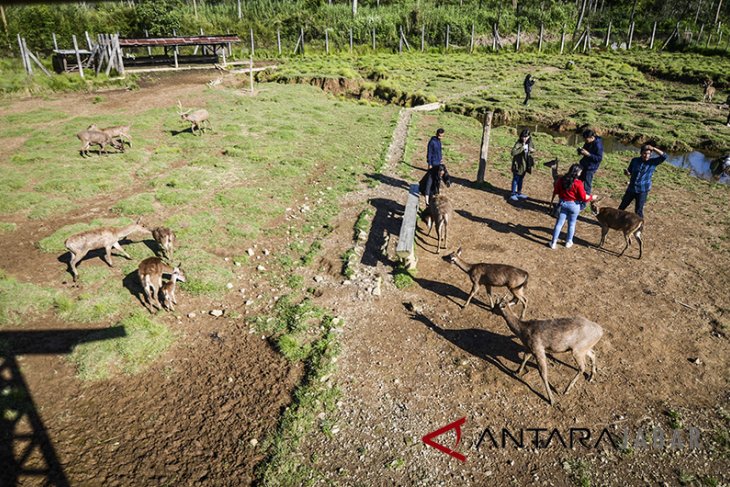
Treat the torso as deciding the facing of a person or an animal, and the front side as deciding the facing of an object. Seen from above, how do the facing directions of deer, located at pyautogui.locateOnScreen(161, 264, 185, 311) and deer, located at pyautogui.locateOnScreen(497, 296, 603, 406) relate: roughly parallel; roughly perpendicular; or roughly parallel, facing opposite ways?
roughly perpendicular

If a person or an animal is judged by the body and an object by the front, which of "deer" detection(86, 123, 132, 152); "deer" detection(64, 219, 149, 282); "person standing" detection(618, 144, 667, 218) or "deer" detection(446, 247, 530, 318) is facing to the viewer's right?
"deer" detection(64, 219, 149, 282)

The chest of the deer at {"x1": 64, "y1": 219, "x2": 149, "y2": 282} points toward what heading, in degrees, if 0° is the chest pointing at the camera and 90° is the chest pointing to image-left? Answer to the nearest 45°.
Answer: approximately 270°

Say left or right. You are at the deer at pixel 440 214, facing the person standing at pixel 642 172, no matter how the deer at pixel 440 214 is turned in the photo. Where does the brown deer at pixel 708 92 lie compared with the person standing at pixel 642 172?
left

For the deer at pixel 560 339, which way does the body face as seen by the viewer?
to the viewer's left

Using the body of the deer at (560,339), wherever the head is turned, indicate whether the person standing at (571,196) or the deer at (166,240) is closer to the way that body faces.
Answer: the deer

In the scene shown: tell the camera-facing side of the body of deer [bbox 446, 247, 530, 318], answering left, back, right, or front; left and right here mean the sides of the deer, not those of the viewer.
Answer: left
